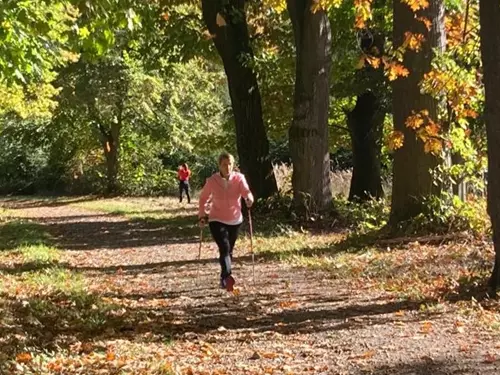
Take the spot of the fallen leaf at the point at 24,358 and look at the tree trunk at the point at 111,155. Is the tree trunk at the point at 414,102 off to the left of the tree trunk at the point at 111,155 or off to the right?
right

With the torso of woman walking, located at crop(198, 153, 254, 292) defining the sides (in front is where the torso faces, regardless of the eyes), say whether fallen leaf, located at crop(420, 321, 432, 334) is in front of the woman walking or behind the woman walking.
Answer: in front

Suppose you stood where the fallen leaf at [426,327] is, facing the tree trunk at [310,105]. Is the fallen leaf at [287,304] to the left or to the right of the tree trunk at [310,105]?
left

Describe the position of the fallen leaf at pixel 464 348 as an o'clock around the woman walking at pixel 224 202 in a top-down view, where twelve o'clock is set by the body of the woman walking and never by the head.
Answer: The fallen leaf is roughly at 11 o'clock from the woman walking.

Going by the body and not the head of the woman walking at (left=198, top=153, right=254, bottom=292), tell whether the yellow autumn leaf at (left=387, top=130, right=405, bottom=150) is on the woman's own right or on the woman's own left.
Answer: on the woman's own left

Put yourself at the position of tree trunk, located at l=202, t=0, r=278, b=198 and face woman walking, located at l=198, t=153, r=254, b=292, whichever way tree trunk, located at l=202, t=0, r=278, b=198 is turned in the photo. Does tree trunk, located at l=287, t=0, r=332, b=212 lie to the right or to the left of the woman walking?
left

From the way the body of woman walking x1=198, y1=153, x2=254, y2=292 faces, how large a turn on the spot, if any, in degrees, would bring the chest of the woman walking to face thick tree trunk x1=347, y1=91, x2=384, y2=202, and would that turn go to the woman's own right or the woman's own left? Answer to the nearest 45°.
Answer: approximately 180°

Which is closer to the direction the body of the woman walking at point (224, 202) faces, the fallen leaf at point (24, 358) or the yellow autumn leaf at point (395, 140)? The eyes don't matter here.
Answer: the fallen leaf

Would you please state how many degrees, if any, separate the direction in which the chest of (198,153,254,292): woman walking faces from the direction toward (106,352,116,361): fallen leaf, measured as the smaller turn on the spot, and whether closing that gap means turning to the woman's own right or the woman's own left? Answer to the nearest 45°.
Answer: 0° — they already face it

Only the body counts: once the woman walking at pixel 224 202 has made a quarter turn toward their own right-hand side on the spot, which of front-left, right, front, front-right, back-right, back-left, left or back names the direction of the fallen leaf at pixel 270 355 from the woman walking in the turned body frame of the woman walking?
left

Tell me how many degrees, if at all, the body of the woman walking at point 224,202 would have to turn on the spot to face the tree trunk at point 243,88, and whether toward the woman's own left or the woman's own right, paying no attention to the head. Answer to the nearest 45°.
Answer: approximately 180°

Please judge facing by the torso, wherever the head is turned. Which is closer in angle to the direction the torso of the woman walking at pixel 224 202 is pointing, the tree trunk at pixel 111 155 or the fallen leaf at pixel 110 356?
the fallen leaf

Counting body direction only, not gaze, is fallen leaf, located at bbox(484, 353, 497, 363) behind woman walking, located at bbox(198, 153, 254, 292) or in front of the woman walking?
in front

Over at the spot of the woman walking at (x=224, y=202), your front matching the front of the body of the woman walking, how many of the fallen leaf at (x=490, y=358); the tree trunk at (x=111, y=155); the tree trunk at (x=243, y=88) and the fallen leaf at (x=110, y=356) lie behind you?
2

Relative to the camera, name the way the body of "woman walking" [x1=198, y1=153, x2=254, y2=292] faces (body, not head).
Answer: toward the camera

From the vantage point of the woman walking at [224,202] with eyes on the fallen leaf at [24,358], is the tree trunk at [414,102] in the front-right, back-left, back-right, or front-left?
back-left

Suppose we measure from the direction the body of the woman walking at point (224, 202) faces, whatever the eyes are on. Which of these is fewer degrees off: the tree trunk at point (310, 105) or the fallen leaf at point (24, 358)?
the fallen leaf
